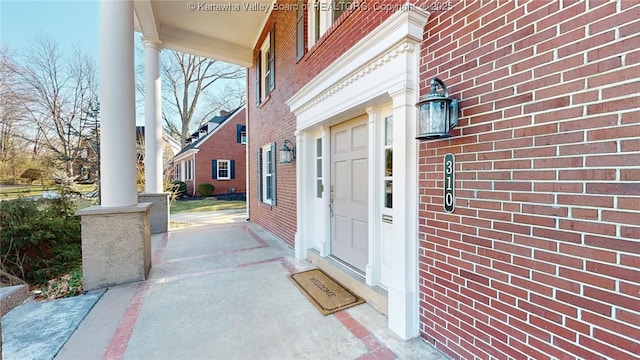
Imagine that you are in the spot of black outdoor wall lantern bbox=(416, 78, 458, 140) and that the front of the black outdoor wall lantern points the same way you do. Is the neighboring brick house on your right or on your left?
on your right

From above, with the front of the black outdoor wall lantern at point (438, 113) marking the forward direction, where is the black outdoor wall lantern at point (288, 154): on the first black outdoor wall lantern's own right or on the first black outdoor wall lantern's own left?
on the first black outdoor wall lantern's own right

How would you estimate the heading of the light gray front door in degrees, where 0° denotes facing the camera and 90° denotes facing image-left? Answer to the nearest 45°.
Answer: approximately 45°

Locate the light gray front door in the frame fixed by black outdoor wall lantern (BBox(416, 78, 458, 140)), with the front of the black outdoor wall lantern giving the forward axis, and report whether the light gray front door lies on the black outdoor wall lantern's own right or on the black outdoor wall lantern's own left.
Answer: on the black outdoor wall lantern's own right

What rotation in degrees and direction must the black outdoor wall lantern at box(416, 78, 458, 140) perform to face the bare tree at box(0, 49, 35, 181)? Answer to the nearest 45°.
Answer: approximately 45° to its right
